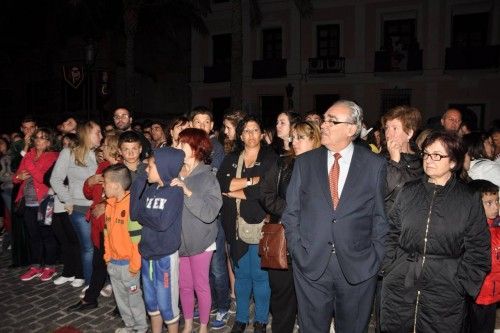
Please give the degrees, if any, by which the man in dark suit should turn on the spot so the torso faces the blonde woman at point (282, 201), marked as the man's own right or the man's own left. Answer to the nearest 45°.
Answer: approximately 135° to the man's own right

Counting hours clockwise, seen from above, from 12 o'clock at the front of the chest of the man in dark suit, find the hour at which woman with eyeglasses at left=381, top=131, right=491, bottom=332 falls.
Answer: The woman with eyeglasses is roughly at 9 o'clock from the man in dark suit.

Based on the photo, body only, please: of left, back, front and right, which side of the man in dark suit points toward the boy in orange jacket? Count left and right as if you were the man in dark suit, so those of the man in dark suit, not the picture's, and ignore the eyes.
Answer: right

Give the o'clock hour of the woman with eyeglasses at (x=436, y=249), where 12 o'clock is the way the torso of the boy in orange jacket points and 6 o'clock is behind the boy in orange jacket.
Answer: The woman with eyeglasses is roughly at 9 o'clock from the boy in orange jacket.

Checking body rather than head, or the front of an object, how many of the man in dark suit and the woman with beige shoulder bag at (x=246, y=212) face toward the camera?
2

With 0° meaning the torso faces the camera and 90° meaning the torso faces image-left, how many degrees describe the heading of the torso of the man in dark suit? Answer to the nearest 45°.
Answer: approximately 0°
